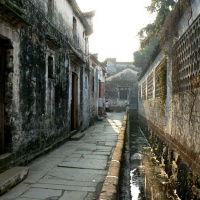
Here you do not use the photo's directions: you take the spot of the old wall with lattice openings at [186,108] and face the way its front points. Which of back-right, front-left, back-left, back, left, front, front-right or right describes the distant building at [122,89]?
right

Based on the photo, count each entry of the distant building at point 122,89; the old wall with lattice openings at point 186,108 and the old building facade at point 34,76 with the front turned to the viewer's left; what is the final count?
1

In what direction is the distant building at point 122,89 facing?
toward the camera

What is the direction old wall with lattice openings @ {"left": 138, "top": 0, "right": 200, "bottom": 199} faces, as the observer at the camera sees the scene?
facing to the left of the viewer

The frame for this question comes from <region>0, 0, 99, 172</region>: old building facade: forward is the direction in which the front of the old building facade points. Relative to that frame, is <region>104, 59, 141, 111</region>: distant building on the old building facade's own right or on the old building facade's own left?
on the old building facade's own left

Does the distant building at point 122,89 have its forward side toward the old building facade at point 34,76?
yes

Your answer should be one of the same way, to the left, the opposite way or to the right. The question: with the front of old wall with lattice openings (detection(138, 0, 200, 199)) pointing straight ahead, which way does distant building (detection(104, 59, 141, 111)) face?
to the left

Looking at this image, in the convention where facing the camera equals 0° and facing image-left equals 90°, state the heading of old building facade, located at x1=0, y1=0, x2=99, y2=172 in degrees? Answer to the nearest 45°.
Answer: approximately 270°

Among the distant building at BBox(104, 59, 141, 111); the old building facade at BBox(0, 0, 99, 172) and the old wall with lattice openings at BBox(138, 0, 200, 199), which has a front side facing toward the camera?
the distant building

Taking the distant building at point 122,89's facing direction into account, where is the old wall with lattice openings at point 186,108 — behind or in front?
in front

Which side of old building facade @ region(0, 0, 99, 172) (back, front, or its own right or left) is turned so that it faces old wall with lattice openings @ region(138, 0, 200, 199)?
front

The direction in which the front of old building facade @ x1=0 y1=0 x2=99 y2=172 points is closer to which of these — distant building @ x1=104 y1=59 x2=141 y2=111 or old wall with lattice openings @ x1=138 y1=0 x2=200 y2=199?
the old wall with lattice openings

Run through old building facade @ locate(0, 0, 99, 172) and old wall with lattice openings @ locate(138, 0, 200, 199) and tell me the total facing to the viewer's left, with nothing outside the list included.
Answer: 1
